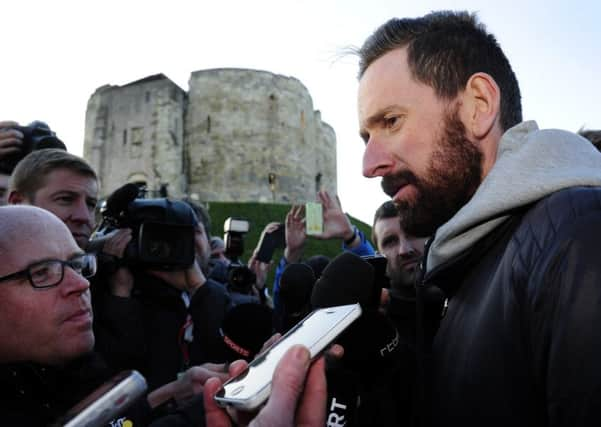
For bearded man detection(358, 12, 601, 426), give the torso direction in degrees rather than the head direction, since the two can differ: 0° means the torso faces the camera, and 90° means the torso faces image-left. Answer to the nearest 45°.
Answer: approximately 90°

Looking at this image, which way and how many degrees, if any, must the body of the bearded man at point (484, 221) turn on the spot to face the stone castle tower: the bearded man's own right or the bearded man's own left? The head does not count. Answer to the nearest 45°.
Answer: approximately 45° to the bearded man's own right

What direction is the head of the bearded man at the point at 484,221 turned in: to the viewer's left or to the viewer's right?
to the viewer's left
